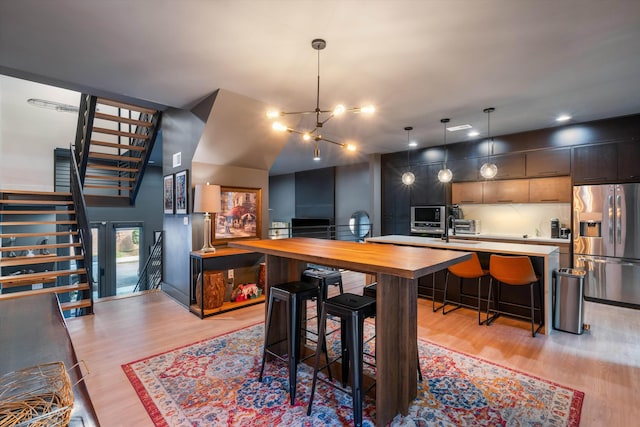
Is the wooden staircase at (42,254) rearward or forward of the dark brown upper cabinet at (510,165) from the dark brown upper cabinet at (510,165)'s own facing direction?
forward

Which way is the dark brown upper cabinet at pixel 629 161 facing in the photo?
toward the camera

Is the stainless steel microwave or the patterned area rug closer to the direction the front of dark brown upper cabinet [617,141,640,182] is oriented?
the patterned area rug

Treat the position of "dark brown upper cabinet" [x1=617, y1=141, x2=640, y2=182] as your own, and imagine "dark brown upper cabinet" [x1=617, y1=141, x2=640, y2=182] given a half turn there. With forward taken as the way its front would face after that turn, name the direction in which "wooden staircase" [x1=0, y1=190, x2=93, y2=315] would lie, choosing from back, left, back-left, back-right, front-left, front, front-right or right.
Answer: back-left

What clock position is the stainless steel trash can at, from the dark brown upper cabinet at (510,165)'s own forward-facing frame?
The stainless steel trash can is roughly at 10 o'clock from the dark brown upper cabinet.

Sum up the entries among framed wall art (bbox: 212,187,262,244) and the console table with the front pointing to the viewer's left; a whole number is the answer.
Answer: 0

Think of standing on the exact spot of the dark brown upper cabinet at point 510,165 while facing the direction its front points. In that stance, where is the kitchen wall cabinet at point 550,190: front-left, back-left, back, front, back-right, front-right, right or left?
back-left

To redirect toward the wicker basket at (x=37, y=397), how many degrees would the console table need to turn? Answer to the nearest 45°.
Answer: approximately 45° to its right

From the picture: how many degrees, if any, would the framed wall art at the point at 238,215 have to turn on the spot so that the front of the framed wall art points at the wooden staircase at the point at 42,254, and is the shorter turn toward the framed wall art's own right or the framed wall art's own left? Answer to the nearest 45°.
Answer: approximately 135° to the framed wall art's own right

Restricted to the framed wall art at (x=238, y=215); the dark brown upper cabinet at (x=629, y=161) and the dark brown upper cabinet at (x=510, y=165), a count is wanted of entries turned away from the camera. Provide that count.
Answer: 0

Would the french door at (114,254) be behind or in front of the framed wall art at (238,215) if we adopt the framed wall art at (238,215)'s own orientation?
behind

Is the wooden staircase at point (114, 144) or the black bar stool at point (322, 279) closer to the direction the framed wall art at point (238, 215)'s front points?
the black bar stool

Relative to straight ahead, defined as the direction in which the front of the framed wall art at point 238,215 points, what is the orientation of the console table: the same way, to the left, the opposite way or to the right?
the same way

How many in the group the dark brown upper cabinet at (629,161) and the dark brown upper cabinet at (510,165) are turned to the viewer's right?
0

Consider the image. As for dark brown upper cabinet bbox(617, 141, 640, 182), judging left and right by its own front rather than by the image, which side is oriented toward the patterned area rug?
front

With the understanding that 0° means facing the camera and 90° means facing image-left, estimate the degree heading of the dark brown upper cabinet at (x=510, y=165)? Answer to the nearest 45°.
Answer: approximately 45°

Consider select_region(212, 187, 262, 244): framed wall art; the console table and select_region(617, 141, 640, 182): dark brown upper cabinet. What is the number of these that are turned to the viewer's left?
0

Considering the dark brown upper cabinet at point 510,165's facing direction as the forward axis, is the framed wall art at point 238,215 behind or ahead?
ahead

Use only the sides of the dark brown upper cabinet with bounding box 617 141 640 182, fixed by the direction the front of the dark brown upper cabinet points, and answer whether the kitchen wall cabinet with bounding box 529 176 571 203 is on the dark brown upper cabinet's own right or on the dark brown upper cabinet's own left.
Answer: on the dark brown upper cabinet's own right

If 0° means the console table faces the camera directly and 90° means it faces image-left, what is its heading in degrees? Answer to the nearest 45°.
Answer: approximately 315°

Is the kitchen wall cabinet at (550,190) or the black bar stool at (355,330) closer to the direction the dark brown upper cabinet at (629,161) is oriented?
the black bar stool
